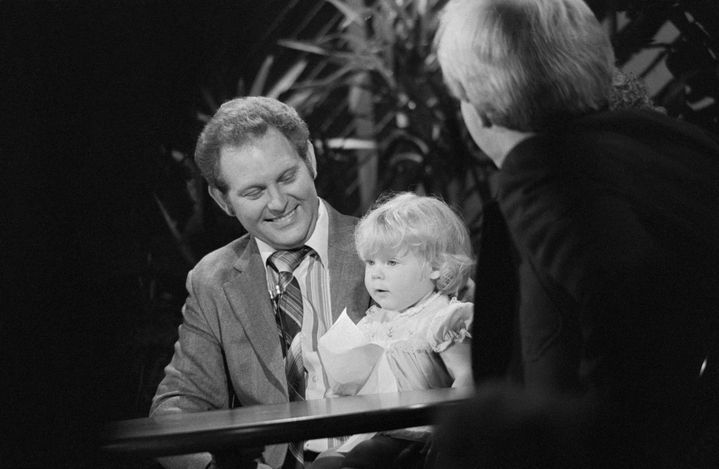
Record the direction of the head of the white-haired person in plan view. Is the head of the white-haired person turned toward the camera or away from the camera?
away from the camera

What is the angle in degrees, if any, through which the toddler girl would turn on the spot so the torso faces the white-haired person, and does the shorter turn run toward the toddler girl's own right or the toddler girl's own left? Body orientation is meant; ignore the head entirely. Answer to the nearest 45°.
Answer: approximately 45° to the toddler girl's own left

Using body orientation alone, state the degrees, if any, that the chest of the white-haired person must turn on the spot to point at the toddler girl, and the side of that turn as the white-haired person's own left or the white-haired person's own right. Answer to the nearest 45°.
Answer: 0° — they already face them

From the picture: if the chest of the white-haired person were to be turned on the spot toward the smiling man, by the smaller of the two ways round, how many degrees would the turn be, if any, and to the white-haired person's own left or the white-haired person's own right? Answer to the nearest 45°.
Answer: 0° — they already face them

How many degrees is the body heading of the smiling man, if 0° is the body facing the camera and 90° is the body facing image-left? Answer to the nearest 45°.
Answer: approximately 315°

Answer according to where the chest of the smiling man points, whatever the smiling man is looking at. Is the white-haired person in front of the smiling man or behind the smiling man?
in front

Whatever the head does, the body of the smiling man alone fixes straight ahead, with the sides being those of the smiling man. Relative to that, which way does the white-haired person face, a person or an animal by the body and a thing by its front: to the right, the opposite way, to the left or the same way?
the opposite way

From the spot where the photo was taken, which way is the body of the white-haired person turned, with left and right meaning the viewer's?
facing away from the viewer and to the left of the viewer

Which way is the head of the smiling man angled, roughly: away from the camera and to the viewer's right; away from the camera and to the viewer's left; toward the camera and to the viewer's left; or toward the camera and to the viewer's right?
toward the camera and to the viewer's right
